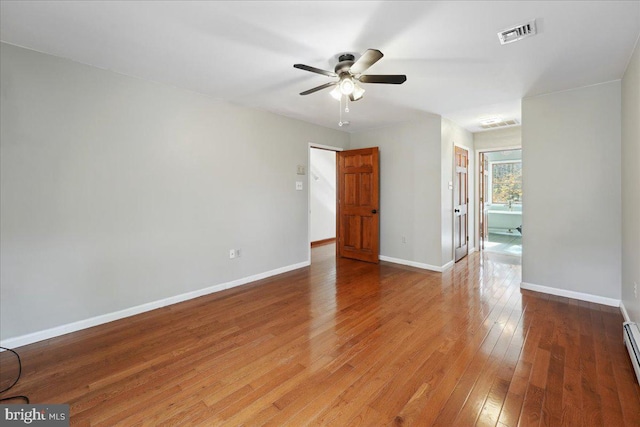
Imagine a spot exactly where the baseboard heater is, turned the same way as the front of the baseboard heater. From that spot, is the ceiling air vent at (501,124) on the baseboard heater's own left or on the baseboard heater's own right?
on the baseboard heater's own right

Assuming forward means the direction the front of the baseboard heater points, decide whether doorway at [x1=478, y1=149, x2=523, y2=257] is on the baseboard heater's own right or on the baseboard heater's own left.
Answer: on the baseboard heater's own right

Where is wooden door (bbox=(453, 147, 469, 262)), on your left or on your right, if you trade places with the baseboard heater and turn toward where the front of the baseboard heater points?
on your right

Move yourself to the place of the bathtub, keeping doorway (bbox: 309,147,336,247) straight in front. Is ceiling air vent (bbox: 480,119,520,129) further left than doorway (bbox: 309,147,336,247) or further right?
left

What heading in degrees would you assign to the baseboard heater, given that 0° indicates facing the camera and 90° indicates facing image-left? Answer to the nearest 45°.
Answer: approximately 90°

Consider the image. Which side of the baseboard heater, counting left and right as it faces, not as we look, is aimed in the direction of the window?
right

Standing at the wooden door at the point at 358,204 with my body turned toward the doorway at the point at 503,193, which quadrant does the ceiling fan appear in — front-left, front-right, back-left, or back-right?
back-right
